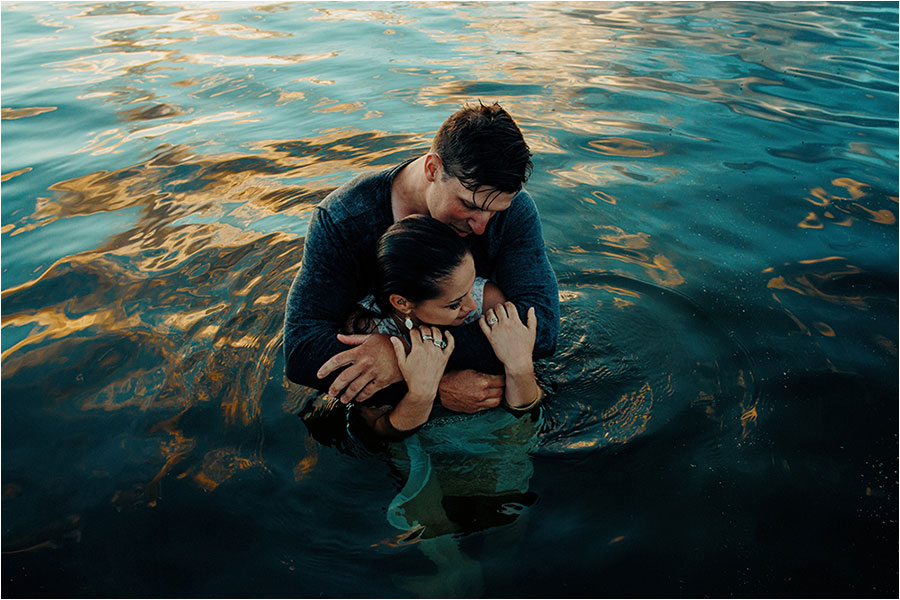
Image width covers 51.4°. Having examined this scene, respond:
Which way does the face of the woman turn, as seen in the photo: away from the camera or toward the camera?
toward the camera

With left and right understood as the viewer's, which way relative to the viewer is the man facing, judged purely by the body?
facing the viewer
